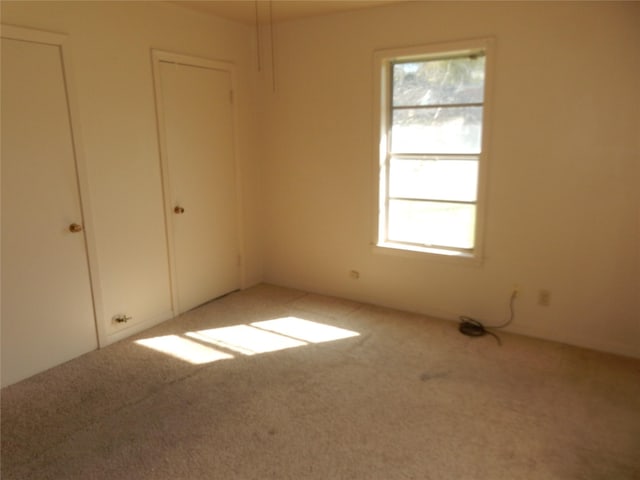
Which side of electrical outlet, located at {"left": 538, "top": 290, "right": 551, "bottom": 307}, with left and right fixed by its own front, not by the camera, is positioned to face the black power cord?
right

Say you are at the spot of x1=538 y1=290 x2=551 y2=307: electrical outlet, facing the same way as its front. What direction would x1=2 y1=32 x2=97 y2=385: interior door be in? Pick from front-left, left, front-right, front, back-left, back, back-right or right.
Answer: front-right

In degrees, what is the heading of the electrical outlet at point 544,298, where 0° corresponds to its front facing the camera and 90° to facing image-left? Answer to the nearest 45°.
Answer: approximately 0°

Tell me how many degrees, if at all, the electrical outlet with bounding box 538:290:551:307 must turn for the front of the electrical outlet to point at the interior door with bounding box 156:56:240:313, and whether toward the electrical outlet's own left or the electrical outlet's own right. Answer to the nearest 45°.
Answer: approximately 90° to the electrical outlet's own right
